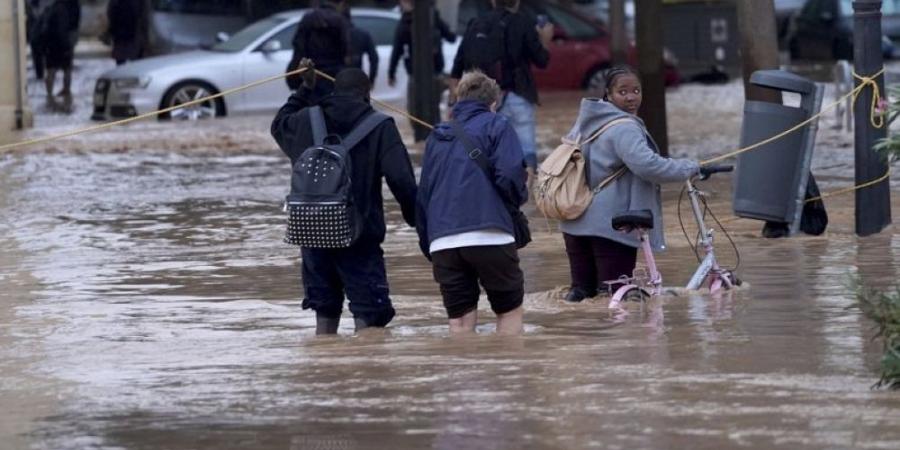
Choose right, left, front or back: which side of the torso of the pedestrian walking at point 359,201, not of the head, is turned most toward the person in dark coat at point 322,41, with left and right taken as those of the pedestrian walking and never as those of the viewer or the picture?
front

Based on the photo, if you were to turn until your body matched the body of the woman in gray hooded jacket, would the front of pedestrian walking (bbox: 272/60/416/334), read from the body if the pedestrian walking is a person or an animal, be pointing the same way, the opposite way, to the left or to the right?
to the left

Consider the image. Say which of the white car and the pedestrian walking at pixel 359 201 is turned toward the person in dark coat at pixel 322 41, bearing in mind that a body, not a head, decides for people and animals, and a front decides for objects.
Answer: the pedestrian walking

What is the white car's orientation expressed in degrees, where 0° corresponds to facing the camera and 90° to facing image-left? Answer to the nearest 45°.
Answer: approximately 90°

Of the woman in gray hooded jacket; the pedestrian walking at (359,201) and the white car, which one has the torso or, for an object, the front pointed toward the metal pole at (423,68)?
the pedestrian walking

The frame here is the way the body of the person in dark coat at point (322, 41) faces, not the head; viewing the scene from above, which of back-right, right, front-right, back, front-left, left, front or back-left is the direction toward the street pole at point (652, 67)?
right

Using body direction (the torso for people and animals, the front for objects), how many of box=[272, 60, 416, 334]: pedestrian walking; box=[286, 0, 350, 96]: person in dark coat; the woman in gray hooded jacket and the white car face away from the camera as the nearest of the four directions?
2

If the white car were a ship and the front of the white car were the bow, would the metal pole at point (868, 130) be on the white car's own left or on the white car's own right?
on the white car's own left

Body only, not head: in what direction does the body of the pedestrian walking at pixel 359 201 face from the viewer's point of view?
away from the camera

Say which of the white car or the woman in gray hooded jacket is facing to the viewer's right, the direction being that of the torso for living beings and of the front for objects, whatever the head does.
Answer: the woman in gray hooded jacket

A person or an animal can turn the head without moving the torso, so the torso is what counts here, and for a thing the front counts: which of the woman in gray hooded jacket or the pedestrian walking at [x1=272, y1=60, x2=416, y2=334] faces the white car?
the pedestrian walking

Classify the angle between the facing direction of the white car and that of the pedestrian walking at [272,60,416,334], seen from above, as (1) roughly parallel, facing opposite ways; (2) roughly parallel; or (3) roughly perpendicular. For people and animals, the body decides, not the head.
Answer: roughly perpendicular

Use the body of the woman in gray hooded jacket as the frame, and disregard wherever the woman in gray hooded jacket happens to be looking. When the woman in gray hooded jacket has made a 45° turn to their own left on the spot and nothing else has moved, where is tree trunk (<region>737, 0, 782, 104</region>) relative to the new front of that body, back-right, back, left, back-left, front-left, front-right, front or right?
front-left

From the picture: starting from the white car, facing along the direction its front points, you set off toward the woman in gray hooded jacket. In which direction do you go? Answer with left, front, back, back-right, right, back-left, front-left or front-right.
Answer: left

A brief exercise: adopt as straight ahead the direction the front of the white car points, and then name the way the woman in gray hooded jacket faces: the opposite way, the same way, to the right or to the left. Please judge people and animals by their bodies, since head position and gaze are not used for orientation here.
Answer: the opposite way

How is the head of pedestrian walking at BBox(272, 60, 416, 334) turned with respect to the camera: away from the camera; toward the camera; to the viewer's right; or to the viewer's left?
away from the camera

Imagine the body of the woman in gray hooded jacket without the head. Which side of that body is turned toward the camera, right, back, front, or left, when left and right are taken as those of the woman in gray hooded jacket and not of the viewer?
right

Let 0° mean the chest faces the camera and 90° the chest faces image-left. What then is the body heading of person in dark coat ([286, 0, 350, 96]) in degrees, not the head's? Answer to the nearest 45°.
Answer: approximately 180°
